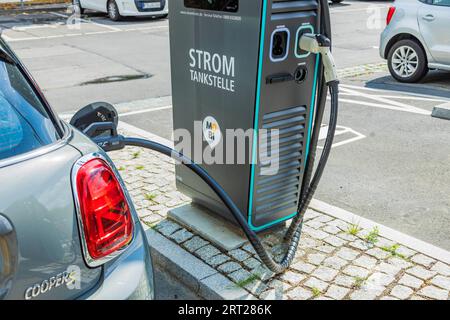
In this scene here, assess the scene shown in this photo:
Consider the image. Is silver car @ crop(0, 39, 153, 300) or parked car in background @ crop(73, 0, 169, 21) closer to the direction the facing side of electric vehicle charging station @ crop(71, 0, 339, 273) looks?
the silver car

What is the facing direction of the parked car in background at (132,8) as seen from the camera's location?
facing the viewer and to the right of the viewer

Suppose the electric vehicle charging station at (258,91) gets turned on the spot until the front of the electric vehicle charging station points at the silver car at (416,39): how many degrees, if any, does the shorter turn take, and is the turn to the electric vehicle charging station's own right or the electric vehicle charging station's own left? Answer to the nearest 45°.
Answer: approximately 180°

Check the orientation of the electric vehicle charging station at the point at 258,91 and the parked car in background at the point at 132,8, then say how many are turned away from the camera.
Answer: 0
